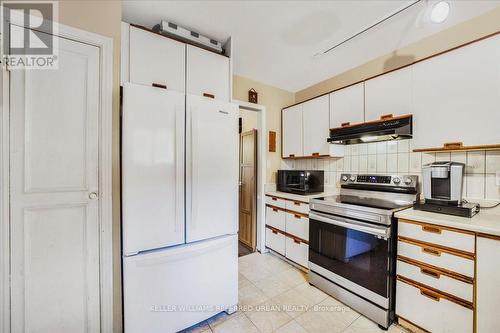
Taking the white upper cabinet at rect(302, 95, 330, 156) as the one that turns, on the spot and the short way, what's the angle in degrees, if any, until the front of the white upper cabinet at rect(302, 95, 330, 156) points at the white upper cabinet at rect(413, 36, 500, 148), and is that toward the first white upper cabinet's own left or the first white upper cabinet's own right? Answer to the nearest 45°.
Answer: approximately 90° to the first white upper cabinet's own left

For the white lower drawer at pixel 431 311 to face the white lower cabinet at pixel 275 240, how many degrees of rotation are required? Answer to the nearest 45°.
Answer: approximately 45° to its right

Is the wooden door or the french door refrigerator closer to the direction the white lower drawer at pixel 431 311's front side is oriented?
the french door refrigerator

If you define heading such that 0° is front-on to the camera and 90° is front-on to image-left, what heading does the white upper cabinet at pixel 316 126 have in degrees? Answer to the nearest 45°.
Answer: approximately 45°

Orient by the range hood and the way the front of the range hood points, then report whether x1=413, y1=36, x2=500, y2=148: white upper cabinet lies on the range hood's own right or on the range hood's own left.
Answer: on the range hood's own left

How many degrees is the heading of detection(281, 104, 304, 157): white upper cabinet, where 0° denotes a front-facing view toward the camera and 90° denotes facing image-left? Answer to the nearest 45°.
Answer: approximately 45°

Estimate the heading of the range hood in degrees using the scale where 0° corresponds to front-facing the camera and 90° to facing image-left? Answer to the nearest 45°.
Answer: approximately 45°
